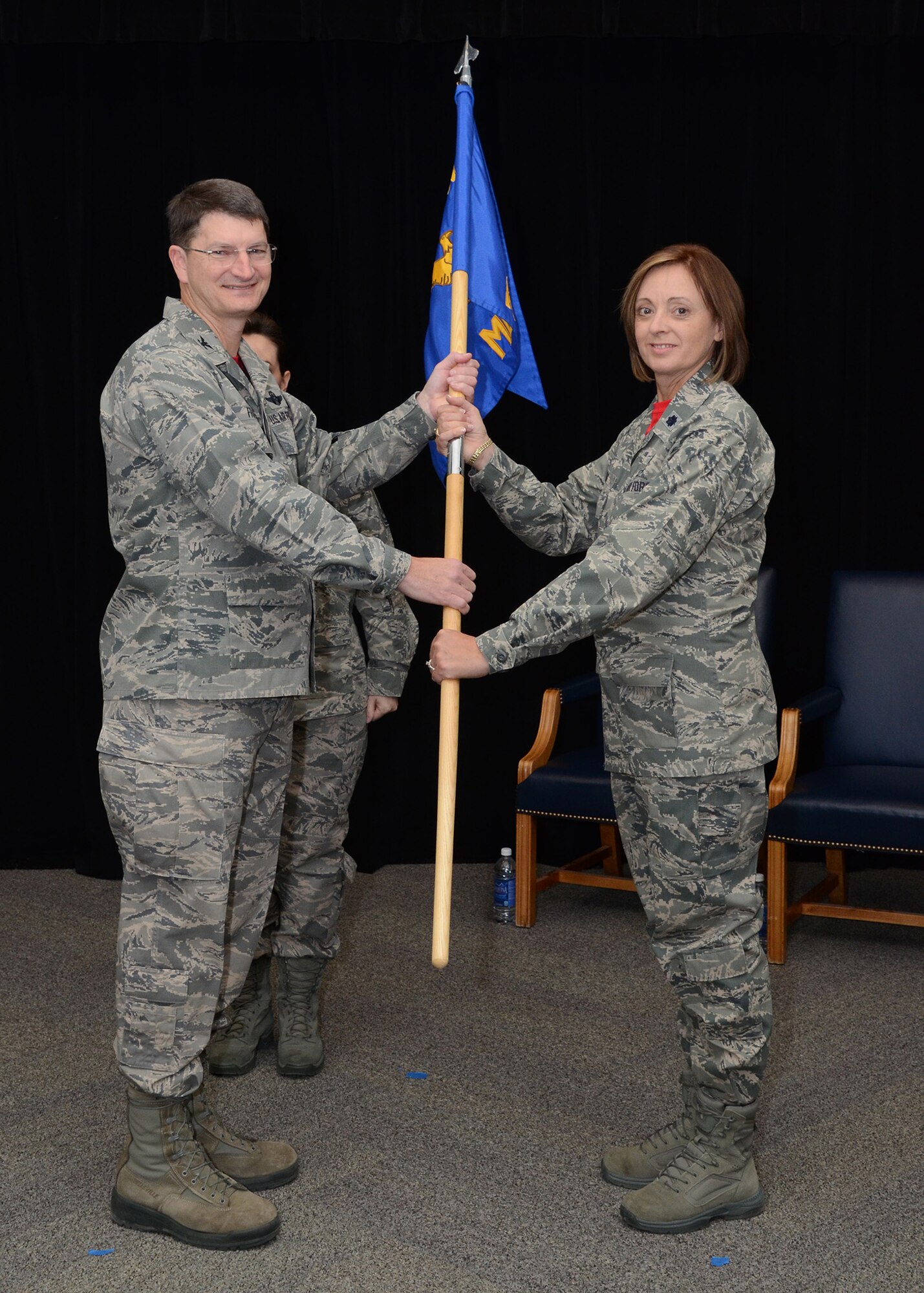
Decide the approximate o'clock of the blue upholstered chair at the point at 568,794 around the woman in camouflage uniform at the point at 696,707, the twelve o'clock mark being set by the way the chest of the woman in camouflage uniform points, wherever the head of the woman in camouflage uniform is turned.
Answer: The blue upholstered chair is roughly at 4 o'clock from the woman in camouflage uniform.

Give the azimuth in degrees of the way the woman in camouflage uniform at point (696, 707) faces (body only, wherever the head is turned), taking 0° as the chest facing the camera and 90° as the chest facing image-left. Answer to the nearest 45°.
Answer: approximately 45°

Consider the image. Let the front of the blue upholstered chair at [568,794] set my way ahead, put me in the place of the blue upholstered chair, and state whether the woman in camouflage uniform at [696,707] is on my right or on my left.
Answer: on my left

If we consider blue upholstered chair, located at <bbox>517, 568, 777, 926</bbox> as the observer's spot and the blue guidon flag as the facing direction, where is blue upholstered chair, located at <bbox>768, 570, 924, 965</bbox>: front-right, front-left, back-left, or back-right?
back-left

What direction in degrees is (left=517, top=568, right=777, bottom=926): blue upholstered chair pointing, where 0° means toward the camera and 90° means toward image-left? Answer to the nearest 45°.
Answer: approximately 45°

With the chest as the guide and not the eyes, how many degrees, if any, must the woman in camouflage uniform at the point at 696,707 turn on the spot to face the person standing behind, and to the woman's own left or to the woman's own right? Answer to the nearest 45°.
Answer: approximately 90° to the woman's own right
